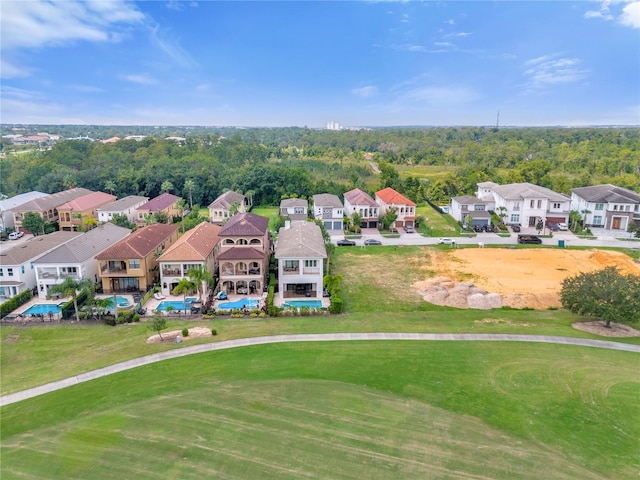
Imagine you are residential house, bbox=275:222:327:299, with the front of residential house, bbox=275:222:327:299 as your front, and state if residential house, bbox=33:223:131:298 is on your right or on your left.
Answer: on your left

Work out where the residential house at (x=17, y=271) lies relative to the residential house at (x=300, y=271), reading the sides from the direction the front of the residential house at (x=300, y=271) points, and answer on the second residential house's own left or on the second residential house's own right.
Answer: on the second residential house's own left

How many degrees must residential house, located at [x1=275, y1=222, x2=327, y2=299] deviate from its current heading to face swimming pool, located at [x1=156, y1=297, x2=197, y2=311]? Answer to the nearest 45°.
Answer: approximately 90° to its left

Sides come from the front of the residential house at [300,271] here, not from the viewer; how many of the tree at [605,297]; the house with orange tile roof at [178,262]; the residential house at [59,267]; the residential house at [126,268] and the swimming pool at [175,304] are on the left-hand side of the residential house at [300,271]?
4

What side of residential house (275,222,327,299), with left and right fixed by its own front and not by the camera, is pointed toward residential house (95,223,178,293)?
left

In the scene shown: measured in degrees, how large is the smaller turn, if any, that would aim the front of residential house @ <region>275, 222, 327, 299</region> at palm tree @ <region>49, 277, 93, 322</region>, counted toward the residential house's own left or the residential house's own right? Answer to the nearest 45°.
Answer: approximately 90° to the residential house's own left

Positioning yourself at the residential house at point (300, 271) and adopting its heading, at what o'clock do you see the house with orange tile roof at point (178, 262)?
The house with orange tile roof is roughly at 9 o'clock from the residential house.

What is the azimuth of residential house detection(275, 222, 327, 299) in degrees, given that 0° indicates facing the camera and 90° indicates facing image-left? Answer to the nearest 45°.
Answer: approximately 180°

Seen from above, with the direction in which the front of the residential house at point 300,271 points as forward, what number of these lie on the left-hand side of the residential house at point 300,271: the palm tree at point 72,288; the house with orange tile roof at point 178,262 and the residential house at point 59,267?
3

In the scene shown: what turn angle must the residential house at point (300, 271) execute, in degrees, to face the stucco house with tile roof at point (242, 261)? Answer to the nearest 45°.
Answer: approximately 90° to its left

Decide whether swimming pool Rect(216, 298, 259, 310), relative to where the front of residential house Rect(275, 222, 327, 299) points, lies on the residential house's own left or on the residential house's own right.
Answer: on the residential house's own left
